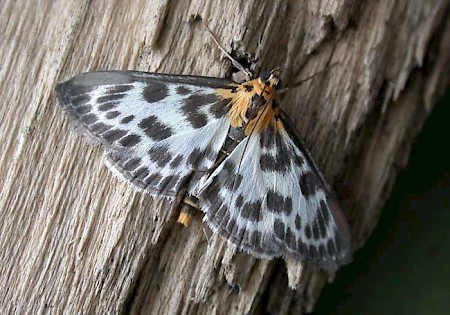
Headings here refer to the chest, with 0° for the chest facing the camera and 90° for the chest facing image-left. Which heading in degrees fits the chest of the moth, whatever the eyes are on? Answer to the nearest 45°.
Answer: approximately 225°
